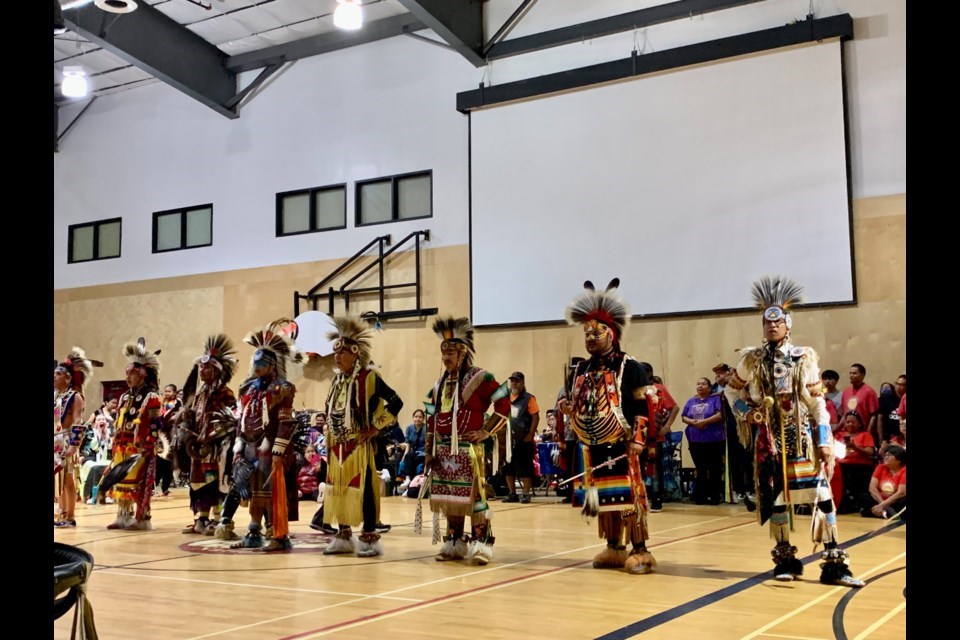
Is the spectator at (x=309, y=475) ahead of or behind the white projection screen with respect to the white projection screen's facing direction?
ahead

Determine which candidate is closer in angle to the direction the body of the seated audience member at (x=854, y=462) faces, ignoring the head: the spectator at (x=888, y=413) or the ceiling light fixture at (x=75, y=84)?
the ceiling light fixture

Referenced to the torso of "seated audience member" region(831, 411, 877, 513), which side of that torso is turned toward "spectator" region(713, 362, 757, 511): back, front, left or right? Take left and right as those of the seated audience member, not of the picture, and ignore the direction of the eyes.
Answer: right

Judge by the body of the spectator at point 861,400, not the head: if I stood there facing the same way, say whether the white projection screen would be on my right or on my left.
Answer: on my right

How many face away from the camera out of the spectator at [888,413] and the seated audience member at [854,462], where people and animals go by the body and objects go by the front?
0

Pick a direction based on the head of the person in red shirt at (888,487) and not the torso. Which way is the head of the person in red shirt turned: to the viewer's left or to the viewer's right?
to the viewer's left

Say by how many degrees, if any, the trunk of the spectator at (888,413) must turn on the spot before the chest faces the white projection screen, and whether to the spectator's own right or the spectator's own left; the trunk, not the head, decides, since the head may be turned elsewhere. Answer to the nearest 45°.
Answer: approximately 90° to the spectator's own right

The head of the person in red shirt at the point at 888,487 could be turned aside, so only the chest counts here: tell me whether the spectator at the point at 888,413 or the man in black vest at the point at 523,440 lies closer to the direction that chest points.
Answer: the man in black vest

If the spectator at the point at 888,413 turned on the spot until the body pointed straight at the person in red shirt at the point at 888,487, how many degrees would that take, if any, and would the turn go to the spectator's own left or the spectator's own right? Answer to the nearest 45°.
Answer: approximately 45° to the spectator's own left

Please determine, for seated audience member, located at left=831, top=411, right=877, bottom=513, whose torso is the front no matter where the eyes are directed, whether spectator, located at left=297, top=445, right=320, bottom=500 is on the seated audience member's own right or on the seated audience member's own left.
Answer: on the seated audience member's own right

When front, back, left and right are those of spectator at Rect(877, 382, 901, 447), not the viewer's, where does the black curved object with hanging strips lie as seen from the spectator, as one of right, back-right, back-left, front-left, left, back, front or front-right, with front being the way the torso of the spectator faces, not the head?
front-left
